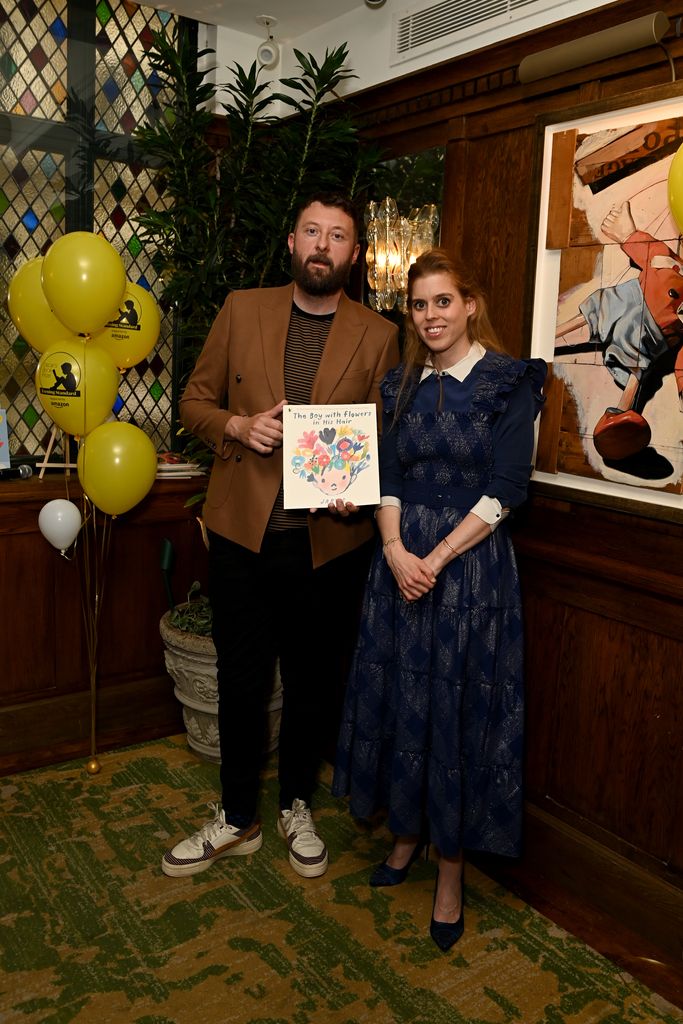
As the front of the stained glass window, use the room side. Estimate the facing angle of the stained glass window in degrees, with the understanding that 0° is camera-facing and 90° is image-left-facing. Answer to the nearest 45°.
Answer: approximately 0°

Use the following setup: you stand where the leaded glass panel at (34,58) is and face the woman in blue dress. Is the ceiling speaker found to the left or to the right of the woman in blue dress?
left

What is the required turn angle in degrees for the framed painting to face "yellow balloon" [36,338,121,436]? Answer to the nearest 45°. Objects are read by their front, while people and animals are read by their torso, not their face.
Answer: approximately 45° to its right

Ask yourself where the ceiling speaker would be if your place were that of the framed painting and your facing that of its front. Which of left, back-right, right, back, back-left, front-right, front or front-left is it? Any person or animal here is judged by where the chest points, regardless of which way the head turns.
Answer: right

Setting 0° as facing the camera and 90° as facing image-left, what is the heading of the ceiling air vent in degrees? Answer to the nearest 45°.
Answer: approximately 45°

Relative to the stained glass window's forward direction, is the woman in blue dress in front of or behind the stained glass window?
in front

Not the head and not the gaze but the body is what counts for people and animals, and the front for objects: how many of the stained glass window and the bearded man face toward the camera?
2

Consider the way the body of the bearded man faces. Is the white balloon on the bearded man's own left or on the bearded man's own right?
on the bearded man's own right

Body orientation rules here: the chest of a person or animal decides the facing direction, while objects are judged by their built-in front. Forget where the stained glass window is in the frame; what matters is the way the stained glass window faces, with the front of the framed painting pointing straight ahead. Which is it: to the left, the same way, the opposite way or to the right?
to the left

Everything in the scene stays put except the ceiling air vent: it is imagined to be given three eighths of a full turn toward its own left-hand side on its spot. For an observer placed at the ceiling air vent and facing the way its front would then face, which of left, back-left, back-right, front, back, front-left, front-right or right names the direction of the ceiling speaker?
back-left

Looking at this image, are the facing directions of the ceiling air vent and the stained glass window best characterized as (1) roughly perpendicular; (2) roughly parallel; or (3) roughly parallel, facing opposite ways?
roughly perpendicular

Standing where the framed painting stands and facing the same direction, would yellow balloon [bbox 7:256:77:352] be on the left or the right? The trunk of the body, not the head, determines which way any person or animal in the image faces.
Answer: on its right

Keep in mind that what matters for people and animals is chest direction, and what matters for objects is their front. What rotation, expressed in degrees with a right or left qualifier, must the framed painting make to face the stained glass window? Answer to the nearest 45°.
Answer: approximately 45° to its right
